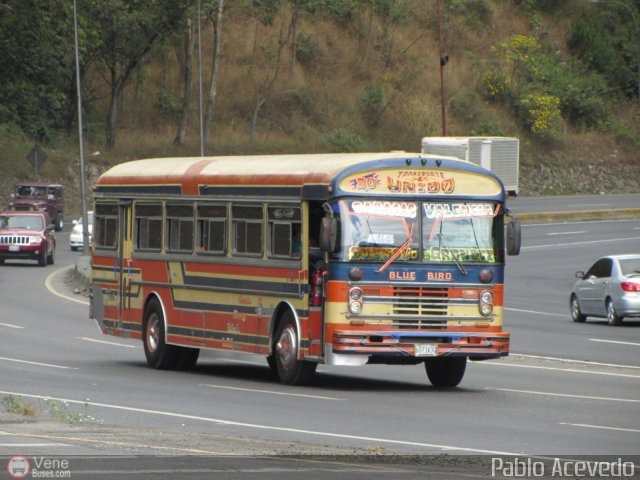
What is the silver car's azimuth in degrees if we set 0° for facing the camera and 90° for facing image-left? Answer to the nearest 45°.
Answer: approximately 135°

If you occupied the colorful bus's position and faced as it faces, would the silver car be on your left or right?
on your left

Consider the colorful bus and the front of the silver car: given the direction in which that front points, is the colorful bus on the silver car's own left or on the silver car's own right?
on the silver car's own left

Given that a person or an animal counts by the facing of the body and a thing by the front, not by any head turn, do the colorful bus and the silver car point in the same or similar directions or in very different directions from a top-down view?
very different directions

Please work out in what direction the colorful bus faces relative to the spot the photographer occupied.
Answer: facing the viewer and to the right of the viewer
